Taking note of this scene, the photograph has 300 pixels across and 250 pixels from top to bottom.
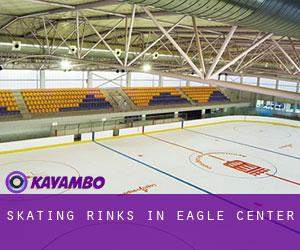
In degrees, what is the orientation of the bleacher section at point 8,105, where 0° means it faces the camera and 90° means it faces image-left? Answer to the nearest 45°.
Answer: approximately 0°

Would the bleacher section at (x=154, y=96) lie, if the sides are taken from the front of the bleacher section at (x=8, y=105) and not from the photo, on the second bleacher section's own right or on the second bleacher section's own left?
on the second bleacher section's own left

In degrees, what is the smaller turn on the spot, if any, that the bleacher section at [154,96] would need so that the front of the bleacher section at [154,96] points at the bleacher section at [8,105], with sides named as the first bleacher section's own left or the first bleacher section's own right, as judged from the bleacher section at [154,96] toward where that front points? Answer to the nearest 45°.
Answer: approximately 90° to the first bleacher section's own right

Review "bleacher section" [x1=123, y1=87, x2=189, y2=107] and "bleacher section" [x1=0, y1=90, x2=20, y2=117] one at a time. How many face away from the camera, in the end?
0

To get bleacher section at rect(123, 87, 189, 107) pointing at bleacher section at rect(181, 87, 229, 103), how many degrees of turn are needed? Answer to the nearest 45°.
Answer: approximately 90° to its left

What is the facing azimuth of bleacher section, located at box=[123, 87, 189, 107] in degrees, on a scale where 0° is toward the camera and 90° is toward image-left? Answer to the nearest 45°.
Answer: approximately 315°
